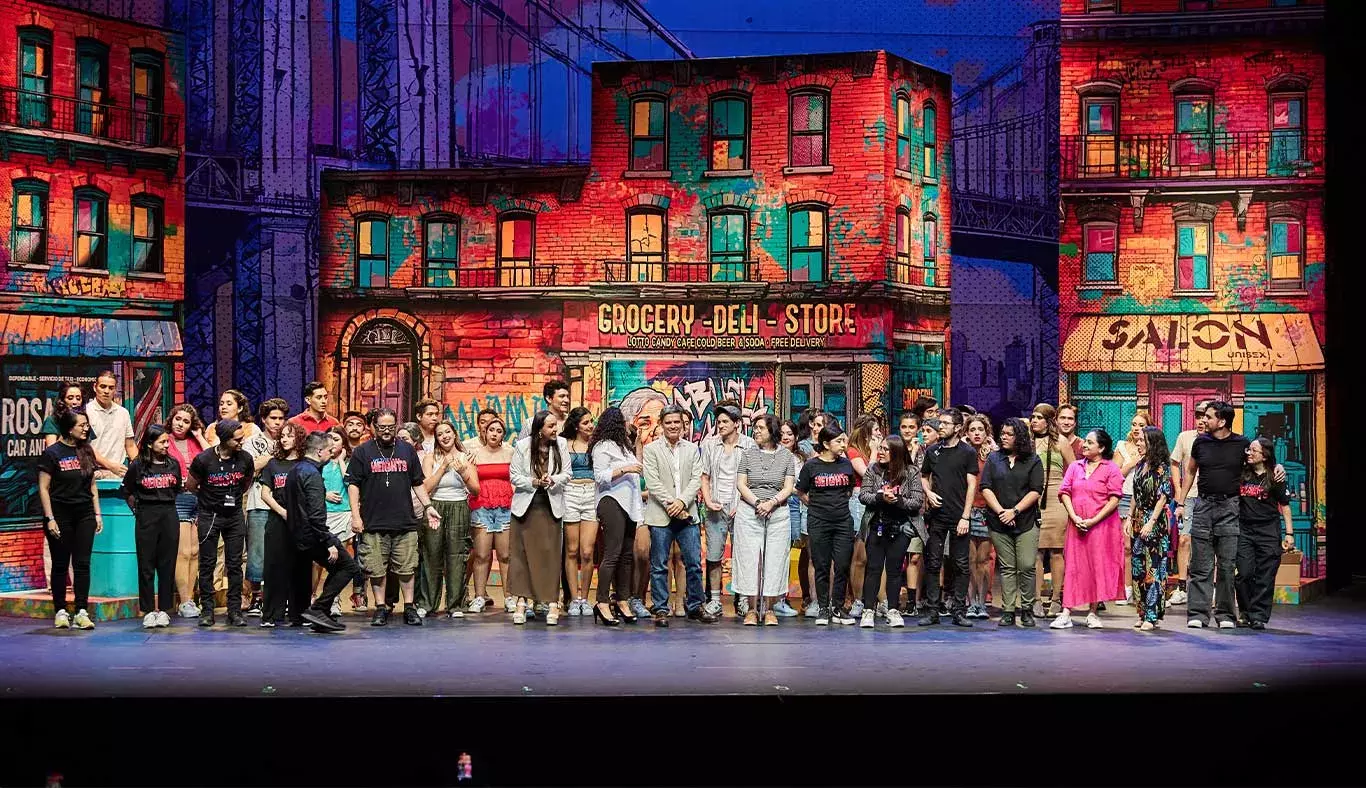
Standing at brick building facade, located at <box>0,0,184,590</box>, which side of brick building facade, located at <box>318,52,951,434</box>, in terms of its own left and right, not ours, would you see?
right

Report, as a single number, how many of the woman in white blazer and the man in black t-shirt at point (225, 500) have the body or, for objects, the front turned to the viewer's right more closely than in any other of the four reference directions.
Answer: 0

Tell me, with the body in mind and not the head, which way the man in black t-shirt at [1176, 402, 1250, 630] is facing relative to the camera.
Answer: toward the camera

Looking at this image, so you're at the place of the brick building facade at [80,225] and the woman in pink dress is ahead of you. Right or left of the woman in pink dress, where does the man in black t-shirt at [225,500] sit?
right

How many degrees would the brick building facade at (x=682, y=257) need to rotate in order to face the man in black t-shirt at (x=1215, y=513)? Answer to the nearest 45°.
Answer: approximately 45° to its left

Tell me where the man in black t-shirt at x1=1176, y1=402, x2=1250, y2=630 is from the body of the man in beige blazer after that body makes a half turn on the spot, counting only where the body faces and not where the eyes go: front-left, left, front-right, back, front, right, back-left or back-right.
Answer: right

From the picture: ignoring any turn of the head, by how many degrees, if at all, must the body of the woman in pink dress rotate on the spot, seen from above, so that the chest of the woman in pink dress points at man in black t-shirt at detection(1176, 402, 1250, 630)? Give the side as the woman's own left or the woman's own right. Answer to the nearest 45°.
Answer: approximately 135° to the woman's own left

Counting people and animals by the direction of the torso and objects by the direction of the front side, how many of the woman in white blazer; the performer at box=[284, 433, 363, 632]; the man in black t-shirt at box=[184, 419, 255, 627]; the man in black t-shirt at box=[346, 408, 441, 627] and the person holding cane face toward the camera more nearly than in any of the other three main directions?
4

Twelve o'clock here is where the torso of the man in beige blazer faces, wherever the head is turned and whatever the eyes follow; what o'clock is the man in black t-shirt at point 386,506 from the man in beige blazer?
The man in black t-shirt is roughly at 3 o'clock from the man in beige blazer.

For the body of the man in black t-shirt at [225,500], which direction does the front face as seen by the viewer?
toward the camera

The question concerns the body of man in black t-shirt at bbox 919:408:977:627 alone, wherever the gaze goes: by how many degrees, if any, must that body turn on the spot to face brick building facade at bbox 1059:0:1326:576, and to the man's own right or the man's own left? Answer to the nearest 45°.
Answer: approximately 180°

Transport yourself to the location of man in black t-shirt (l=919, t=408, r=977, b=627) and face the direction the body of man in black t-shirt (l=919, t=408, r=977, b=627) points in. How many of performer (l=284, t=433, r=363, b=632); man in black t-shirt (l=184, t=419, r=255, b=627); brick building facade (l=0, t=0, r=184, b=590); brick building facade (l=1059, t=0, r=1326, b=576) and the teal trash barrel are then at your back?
1

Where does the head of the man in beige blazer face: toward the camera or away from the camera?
toward the camera

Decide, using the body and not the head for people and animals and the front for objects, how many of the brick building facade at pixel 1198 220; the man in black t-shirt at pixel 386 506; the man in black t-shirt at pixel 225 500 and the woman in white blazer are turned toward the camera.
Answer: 4

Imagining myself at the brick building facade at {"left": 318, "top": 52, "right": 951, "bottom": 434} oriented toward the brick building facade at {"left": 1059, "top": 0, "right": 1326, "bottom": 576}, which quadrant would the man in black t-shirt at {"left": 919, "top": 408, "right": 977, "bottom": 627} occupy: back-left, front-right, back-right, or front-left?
front-right

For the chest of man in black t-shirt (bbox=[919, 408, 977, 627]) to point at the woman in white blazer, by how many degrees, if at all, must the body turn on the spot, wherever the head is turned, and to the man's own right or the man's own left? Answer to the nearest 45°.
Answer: approximately 45° to the man's own right

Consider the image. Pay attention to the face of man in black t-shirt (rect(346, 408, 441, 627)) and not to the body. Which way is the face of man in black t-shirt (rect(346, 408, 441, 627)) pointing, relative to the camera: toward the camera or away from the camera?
toward the camera

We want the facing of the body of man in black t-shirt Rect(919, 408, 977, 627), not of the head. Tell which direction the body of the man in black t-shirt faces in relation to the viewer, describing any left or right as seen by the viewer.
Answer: facing the viewer and to the left of the viewer

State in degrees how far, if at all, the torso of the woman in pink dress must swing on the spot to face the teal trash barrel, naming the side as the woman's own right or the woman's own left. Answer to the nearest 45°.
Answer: approximately 45° to the woman's own right
